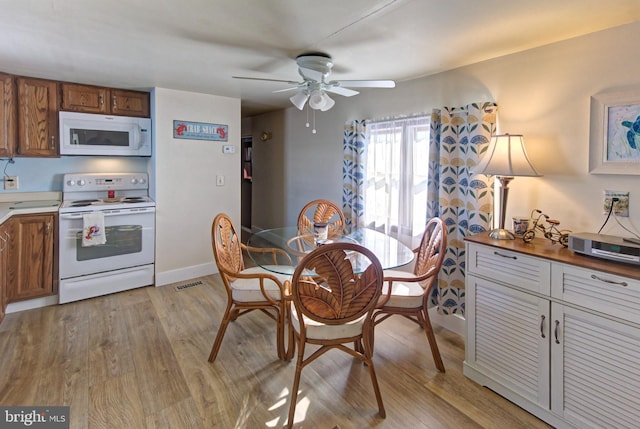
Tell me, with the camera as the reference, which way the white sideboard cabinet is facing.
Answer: facing the viewer and to the left of the viewer

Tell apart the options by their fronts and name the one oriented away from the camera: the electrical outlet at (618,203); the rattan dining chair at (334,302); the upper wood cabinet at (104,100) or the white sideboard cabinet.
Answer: the rattan dining chair

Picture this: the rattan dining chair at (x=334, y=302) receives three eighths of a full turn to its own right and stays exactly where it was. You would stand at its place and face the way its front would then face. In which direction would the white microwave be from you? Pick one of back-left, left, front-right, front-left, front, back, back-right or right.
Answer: back

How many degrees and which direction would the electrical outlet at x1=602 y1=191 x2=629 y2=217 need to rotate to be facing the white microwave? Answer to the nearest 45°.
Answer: approximately 90° to its right

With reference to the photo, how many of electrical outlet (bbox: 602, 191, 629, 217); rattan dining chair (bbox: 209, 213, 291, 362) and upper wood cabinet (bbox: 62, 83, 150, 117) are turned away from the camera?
0

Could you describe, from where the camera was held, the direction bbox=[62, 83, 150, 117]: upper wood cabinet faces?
facing the viewer and to the right of the viewer

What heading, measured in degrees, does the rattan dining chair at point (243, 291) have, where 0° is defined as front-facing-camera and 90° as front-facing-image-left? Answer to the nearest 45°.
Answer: approximately 270°

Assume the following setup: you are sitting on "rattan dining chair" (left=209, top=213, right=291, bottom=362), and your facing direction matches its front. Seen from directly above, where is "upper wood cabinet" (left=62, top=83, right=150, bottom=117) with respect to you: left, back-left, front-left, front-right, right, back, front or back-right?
back-left

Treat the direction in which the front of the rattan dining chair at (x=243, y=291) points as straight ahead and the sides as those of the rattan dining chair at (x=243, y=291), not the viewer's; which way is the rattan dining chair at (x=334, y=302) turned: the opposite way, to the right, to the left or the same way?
to the left

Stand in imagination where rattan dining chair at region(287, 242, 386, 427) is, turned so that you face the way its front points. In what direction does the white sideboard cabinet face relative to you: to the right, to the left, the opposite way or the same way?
to the left

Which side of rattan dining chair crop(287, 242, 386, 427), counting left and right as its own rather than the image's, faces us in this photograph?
back

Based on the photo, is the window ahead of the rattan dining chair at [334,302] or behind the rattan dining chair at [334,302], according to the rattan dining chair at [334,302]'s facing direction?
ahead
